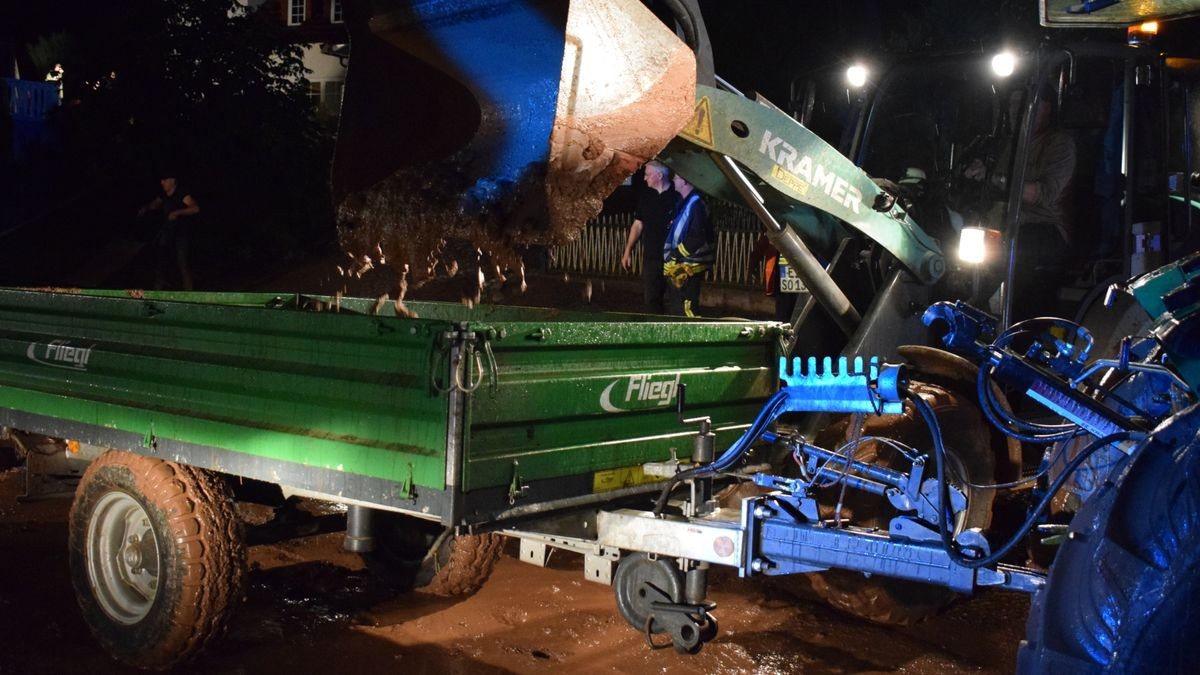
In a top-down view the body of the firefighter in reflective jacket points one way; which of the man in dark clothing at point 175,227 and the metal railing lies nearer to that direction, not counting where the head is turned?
the man in dark clothing

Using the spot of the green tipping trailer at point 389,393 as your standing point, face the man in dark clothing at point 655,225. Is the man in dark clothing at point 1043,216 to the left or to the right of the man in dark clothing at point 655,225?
right

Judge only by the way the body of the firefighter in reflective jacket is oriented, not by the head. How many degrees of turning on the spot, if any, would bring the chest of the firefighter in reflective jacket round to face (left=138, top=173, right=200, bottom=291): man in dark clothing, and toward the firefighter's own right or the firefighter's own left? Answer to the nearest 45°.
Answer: approximately 45° to the firefighter's own right

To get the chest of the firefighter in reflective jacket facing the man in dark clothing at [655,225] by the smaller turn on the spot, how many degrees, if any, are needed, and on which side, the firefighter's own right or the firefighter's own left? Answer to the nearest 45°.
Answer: approximately 45° to the firefighter's own right
